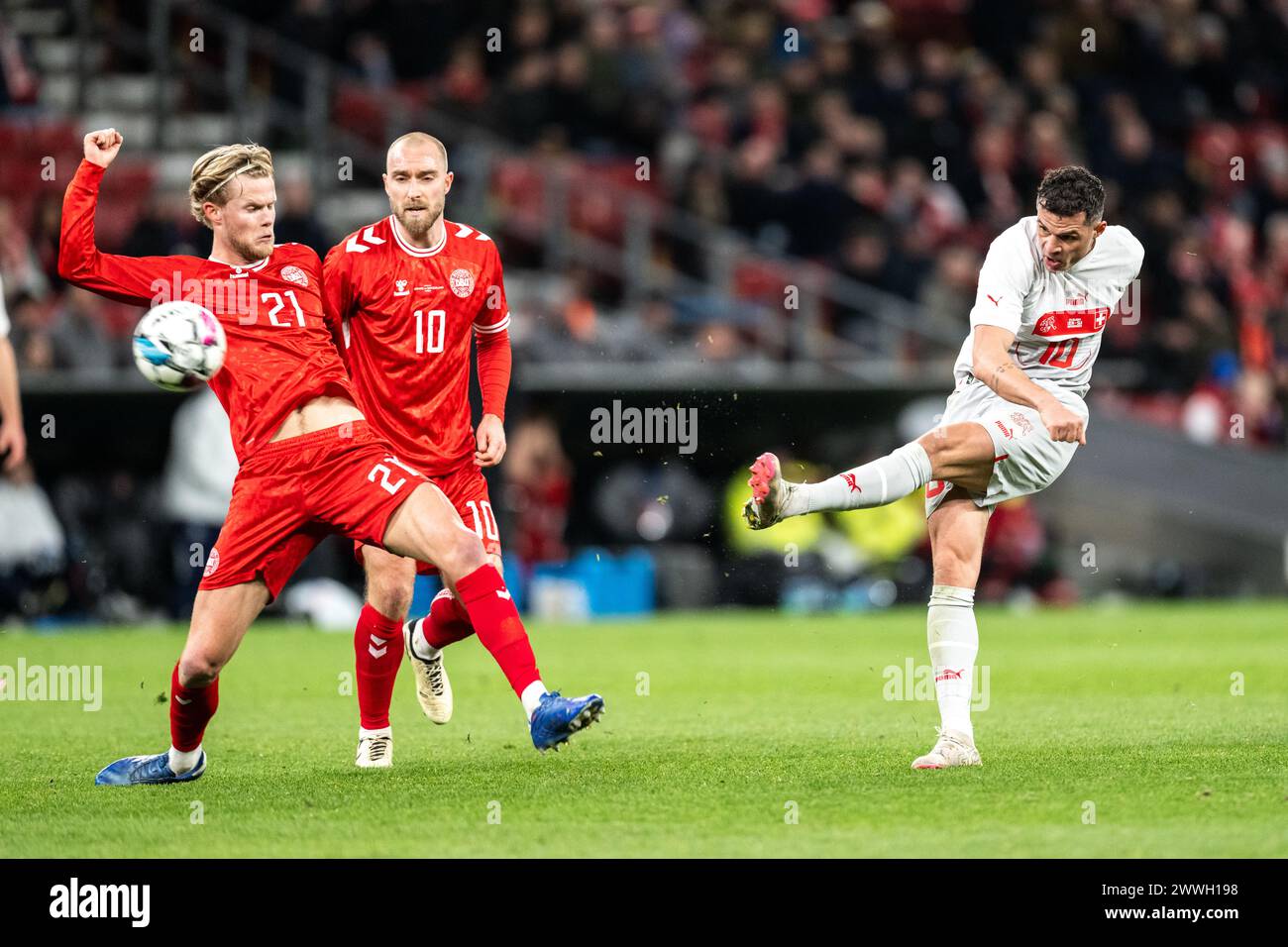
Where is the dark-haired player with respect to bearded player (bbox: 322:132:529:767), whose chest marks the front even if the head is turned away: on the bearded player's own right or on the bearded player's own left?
on the bearded player's own left

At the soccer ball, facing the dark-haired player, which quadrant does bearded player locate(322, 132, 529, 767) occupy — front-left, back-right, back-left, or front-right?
front-left

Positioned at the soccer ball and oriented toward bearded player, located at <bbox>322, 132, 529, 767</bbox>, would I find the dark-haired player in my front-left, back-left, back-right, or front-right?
front-right

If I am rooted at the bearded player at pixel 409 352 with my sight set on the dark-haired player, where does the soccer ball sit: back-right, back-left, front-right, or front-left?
back-right

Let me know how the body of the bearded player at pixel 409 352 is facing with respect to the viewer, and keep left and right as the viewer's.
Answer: facing the viewer

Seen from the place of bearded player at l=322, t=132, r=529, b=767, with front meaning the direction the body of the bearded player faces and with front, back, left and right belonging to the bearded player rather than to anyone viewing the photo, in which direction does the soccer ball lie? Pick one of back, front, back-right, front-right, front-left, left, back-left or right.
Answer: front-right
